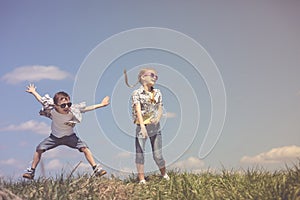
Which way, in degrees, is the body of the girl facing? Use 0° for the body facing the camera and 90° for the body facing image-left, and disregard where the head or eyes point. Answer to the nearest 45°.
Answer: approximately 315°

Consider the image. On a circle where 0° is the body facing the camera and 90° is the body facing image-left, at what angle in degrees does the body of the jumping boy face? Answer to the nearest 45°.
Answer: approximately 0°

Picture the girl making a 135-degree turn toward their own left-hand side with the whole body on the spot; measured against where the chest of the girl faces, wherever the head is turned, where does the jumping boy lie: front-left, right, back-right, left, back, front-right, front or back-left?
left
